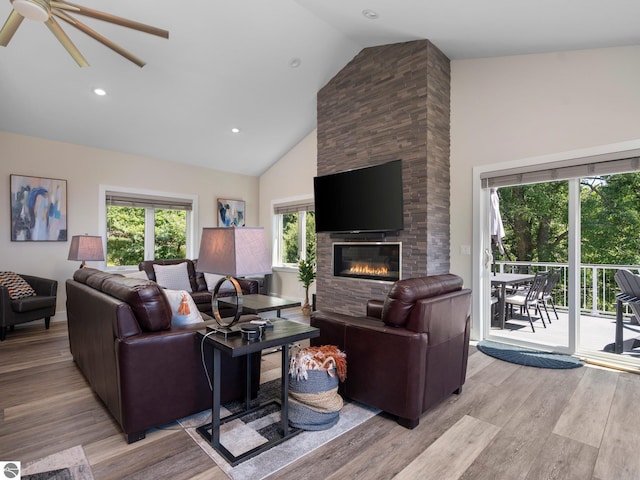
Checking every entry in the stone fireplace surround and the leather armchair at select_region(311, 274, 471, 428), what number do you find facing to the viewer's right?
0

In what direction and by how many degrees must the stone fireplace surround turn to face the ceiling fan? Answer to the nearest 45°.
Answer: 0° — it already faces it

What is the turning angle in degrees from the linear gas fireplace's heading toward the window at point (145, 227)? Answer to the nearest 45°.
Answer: approximately 45° to its right

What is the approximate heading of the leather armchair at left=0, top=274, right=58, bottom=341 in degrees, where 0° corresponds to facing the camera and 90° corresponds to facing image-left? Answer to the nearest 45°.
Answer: approximately 315°

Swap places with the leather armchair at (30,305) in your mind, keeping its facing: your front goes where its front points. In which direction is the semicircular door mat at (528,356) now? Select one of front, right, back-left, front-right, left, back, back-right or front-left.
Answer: front

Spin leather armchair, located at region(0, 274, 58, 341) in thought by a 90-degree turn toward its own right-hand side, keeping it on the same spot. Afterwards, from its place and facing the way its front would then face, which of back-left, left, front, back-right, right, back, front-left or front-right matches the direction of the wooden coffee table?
left

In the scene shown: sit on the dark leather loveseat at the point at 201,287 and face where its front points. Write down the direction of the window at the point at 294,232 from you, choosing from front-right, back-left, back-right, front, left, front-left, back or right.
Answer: left

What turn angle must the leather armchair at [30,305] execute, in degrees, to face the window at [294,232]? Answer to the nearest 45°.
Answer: approximately 45° to its left

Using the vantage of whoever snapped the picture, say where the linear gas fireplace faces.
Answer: facing the viewer and to the left of the viewer

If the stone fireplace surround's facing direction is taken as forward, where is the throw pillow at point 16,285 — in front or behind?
in front

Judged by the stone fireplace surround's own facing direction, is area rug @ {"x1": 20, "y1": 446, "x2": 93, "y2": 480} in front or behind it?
in front

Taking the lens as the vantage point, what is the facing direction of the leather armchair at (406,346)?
facing away from the viewer and to the left of the viewer

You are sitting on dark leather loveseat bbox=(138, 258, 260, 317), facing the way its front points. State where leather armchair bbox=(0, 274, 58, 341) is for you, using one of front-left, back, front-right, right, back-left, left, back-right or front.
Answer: back-right

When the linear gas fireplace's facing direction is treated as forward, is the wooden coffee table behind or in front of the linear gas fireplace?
in front

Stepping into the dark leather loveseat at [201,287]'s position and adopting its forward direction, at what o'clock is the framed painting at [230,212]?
The framed painting is roughly at 8 o'clock from the dark leather loveseat.

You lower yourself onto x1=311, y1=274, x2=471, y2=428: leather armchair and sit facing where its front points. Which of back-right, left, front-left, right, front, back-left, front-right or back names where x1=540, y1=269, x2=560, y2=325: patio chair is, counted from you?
right

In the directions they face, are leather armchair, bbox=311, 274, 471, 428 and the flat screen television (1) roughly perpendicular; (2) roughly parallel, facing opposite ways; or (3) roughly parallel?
roughly perpendicular
